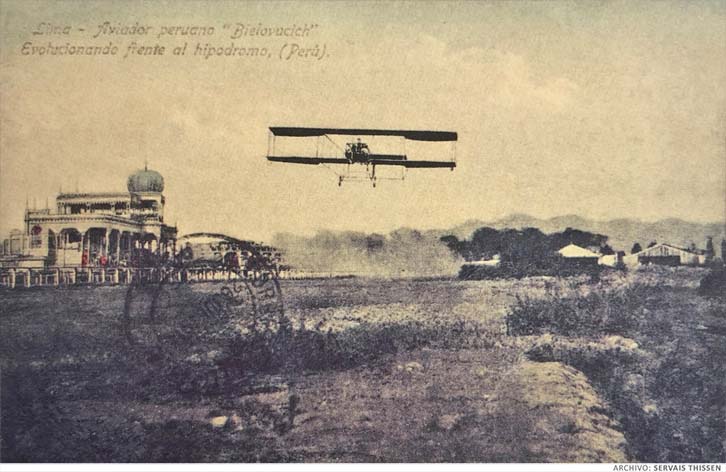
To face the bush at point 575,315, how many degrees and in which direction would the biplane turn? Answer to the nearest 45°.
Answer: approximately 90° to its left

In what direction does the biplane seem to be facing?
toward the camera

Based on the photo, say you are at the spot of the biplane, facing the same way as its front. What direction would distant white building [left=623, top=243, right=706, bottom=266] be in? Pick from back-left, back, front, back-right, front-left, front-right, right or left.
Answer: left

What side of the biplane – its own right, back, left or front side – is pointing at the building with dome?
right

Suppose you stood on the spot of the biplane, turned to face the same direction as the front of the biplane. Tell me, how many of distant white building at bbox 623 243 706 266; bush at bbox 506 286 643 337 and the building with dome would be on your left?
2

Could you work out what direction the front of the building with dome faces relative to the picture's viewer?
facing the viewer and to the right of the viewer

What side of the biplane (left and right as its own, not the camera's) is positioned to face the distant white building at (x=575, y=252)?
back

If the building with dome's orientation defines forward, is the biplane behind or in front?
in front

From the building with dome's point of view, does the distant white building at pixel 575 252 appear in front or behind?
in front

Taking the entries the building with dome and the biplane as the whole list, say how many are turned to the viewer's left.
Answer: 0

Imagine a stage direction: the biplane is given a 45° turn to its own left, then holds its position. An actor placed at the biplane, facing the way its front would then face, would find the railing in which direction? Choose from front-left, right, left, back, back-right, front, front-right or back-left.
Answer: back-right
